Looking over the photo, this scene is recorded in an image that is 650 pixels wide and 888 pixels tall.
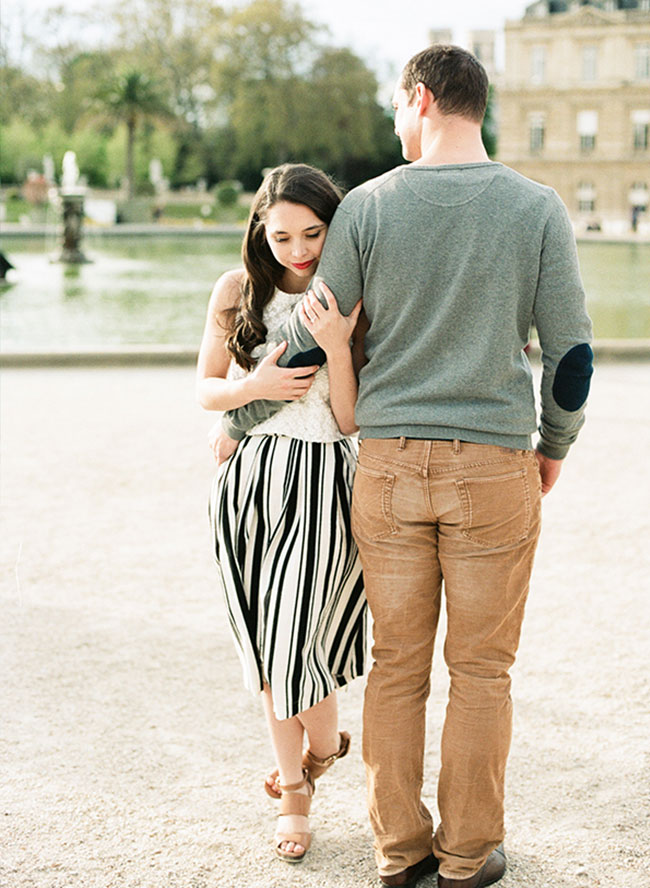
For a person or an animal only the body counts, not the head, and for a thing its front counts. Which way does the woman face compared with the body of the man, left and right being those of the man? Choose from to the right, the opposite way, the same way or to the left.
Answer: the opposite way

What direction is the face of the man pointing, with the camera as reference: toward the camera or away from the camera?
away from the camera

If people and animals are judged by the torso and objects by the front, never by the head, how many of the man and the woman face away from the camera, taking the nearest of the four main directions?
1

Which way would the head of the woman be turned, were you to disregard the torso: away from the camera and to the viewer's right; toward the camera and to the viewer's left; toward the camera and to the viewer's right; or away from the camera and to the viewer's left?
toward the camera and to the viewer's right

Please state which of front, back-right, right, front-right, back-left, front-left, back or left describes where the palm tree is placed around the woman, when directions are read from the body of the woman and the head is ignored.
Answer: back

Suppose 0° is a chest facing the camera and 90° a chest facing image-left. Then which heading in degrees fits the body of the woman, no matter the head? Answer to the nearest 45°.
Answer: approximately 0°

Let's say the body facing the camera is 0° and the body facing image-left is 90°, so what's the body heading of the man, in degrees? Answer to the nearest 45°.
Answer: approximately 180°

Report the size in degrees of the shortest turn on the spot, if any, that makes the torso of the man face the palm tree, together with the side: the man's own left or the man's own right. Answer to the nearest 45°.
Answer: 0° — they already face it

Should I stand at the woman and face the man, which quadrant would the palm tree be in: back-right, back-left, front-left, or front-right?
back-left

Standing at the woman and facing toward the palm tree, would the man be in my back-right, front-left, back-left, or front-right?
back-right
